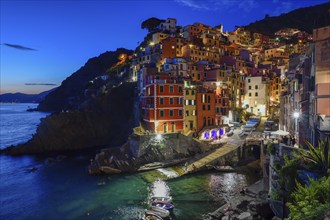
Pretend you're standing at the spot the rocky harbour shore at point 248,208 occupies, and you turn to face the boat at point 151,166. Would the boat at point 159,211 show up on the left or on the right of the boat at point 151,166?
left

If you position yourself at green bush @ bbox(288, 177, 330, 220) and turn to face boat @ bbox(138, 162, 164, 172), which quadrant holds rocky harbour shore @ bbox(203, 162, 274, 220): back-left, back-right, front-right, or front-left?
front-right
